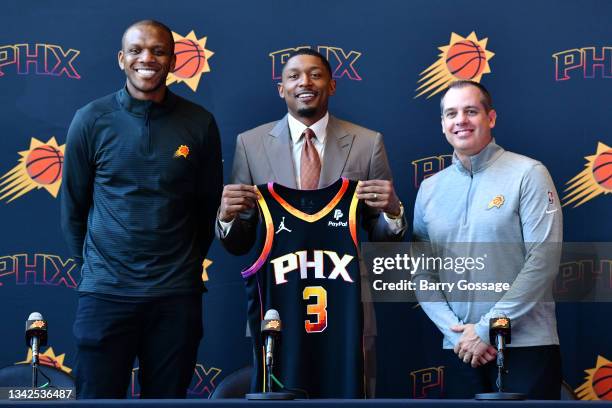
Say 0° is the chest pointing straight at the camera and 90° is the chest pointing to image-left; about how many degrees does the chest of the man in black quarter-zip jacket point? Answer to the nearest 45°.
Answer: approximately 0°

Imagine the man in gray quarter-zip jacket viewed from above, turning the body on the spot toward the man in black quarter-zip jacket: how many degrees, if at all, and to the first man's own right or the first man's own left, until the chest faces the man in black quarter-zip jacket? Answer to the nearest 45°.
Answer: approximately 45° to the first man's own right

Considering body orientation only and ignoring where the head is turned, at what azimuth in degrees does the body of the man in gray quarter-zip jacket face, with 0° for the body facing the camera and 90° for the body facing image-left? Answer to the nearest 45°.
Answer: approximately 45°

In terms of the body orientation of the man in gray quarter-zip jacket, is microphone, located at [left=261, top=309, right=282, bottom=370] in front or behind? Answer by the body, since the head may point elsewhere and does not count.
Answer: in front

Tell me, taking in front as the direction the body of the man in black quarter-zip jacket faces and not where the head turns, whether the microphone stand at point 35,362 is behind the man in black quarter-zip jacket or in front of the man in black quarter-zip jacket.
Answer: in front

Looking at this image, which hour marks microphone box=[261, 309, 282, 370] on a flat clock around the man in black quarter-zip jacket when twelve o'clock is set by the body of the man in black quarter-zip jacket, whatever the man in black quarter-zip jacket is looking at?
The microphone is roughly at 11 o'clock from the man in black quarter-zip jacket.

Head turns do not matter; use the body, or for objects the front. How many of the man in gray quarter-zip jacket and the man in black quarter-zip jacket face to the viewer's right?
0

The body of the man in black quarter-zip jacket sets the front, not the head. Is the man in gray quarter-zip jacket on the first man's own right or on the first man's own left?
on the first man's own left

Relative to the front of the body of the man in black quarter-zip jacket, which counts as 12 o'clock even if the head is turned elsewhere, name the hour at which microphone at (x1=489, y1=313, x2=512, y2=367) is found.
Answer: The microphone is roughly at 10 o'clock from the man in black quarter-zip jacket.
